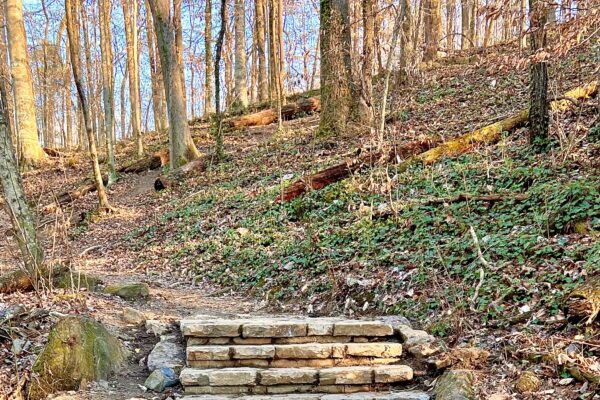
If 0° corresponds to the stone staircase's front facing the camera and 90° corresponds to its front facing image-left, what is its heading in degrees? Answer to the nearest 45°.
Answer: approximately 0°

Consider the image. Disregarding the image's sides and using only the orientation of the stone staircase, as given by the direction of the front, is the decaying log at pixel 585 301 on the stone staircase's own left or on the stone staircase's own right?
on the stone staircase's own left

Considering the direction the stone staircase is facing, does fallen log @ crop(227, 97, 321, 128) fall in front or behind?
behind

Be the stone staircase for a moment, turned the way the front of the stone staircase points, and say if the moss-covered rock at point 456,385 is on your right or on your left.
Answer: on your left

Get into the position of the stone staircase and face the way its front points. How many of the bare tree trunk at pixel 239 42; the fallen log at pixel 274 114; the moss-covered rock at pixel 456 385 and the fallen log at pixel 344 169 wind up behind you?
3

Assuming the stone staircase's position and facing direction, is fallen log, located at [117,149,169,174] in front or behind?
behind

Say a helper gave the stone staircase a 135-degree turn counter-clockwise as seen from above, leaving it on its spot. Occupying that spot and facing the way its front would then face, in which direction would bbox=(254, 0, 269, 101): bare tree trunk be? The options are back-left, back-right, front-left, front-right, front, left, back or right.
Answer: front-left

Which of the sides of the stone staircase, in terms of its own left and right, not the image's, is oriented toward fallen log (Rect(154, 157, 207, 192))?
back

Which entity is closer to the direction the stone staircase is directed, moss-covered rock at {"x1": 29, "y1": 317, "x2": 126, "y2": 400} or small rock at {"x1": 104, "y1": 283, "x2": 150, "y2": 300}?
the moss-covered rock

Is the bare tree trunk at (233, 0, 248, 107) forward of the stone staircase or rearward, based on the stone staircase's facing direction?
rearward

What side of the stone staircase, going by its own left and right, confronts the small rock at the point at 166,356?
right

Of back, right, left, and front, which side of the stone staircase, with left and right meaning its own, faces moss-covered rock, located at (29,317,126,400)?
right

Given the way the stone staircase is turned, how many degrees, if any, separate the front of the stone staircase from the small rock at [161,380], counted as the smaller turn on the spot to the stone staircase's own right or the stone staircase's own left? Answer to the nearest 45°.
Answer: approximately 90° to the stone staircase's own right
